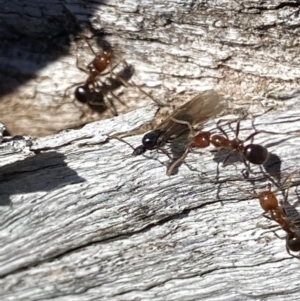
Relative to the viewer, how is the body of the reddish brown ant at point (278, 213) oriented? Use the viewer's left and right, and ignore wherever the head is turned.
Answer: facing away from the viewer and to the left of the viewer

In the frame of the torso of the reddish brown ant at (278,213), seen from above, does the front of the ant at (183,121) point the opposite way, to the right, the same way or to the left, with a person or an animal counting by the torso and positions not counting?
to the left

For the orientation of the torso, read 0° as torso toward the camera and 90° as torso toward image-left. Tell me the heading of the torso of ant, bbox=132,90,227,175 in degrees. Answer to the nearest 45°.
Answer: approximately 45°

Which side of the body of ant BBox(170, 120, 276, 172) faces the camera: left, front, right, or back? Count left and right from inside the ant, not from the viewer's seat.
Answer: left
